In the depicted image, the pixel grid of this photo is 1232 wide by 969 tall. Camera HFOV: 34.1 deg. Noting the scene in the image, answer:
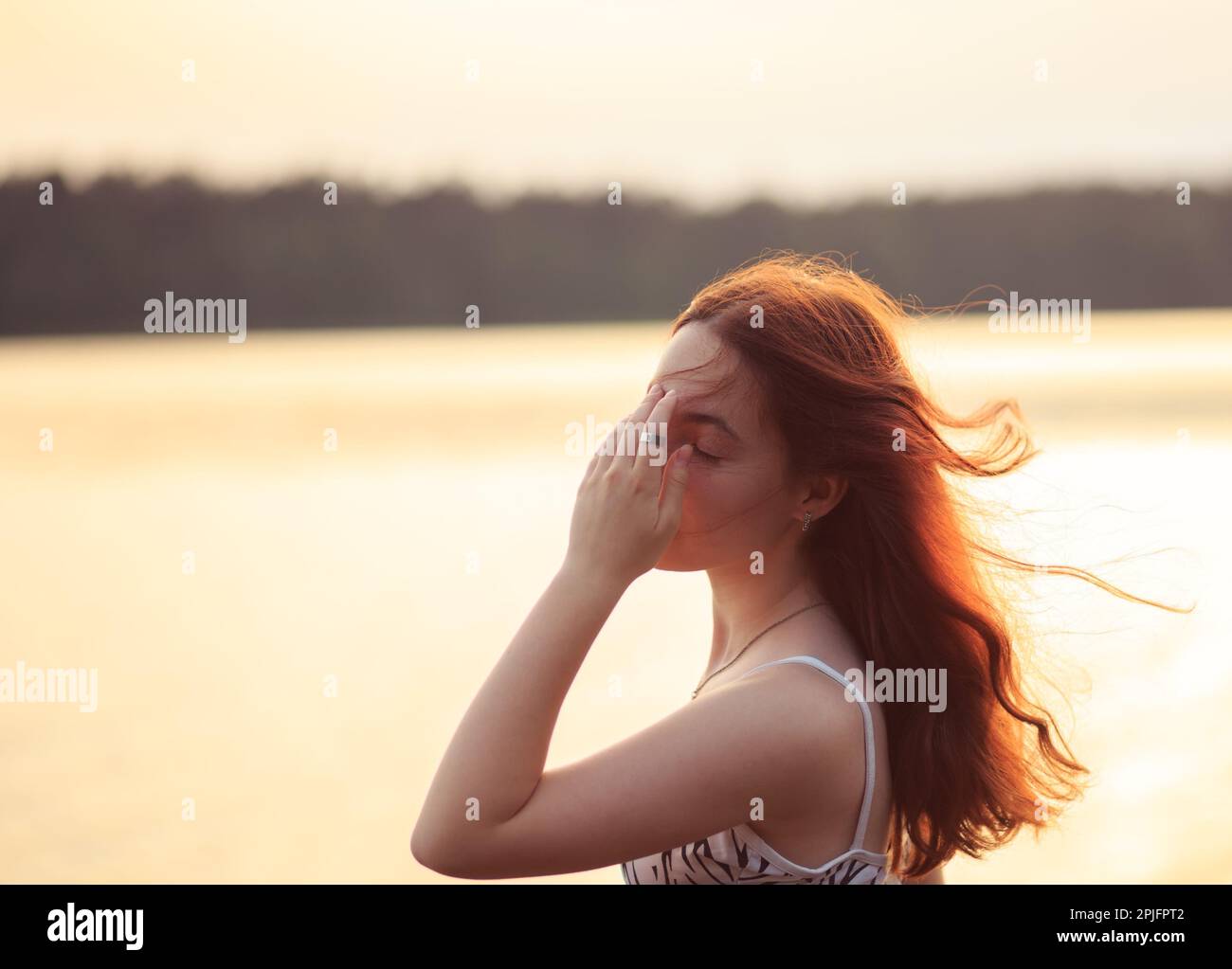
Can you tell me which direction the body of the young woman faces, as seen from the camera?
to the viewer's left

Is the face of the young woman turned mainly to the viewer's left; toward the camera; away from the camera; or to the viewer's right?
to the viewer's left
